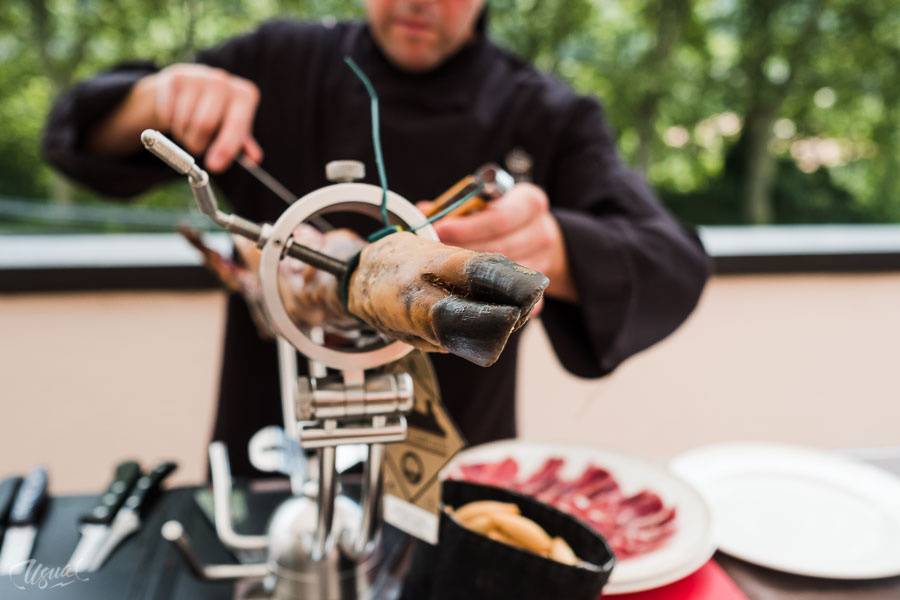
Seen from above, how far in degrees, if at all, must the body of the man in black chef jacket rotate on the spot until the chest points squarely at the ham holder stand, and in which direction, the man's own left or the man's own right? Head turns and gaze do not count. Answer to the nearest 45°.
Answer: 0° — they already face it

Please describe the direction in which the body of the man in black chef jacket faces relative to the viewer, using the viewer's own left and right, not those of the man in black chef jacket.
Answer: facing the viewer

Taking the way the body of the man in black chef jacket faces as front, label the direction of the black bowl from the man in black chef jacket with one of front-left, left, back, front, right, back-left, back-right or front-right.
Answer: front

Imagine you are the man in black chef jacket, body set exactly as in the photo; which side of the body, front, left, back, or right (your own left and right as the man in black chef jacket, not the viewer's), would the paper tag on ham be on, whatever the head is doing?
front

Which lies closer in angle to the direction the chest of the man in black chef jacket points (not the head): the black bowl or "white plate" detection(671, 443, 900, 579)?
the black bowl
